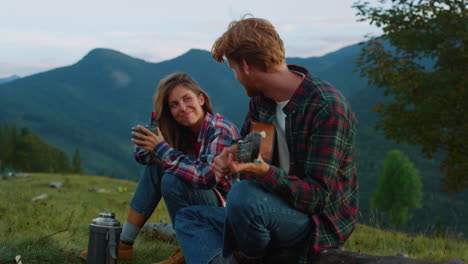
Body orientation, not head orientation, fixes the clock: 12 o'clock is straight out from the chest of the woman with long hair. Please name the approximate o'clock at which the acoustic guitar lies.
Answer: The acoustic guitar is roughly at 10 o'clock from the woman with long hair.

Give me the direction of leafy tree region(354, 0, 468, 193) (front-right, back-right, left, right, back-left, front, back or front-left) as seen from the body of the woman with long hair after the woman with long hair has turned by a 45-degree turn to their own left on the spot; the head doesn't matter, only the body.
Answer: back-left

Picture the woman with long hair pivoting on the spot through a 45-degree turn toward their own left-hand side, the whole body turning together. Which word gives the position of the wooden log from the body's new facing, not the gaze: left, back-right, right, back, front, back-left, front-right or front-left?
front-left

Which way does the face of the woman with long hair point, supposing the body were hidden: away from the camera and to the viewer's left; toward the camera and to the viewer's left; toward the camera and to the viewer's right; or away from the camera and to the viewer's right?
toward the camera and to the viewer's right
